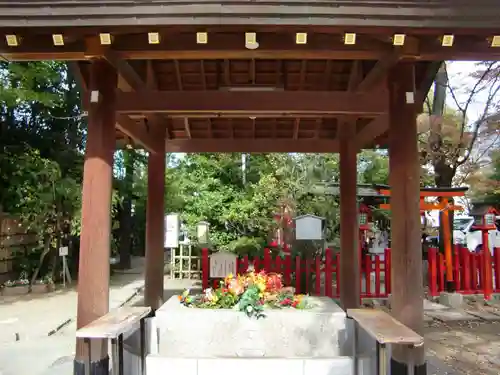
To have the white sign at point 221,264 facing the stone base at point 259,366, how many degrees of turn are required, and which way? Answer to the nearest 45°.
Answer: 0° — it already faces it

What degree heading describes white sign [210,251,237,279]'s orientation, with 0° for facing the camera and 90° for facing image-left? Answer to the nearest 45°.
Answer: approximately 0°

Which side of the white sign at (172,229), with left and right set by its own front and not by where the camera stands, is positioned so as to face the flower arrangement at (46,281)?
right

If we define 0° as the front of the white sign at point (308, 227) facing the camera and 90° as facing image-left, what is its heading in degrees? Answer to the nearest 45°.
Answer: approximately 0°

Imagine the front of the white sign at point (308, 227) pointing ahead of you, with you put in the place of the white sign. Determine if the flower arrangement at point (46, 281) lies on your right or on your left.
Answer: on your right

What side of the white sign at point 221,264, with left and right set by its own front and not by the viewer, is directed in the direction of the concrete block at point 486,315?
left

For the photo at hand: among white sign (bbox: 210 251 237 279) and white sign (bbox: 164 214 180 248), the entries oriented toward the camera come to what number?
2

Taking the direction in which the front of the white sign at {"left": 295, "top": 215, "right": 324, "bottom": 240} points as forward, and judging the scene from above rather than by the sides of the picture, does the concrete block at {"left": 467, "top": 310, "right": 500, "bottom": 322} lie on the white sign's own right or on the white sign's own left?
on the white sign's own left

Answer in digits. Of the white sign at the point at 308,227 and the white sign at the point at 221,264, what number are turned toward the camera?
2

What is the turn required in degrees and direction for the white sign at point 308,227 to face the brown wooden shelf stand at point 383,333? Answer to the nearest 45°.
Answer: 0° — it already faces it
